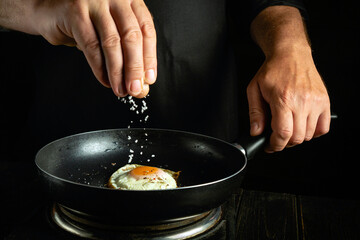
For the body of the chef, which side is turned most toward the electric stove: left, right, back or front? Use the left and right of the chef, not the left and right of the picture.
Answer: front

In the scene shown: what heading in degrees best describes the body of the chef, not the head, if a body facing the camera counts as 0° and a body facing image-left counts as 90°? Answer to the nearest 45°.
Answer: approximately 0°
